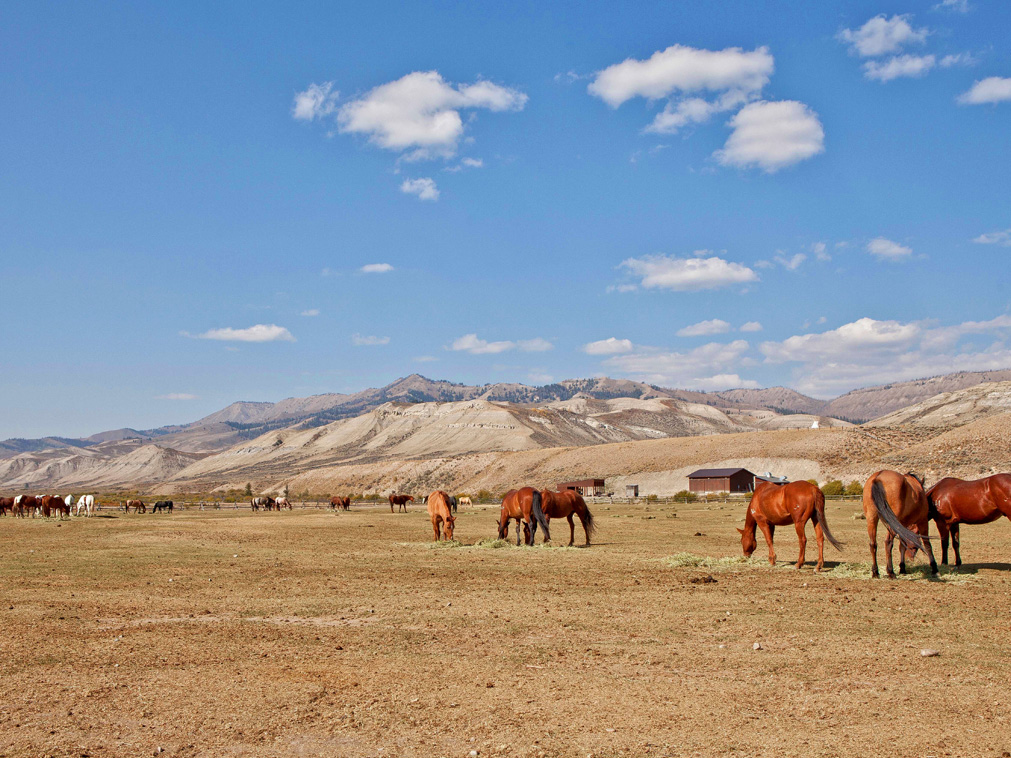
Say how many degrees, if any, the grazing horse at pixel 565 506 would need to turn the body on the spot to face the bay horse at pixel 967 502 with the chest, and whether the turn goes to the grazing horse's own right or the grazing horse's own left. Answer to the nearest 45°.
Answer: approximately 135° to the grazing horse's own left

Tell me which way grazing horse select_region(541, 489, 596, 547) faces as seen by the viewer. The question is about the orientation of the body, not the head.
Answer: to the viewer's left

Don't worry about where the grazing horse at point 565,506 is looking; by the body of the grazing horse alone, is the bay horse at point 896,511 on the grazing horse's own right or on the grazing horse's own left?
on the grazing horse's own left

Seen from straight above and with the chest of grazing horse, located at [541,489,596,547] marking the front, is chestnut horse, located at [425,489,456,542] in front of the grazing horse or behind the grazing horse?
in front

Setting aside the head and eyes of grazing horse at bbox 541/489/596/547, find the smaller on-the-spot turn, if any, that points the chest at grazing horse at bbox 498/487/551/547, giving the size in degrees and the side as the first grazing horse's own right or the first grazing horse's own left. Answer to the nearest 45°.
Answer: approximately 45° to the first grazing horse's own left

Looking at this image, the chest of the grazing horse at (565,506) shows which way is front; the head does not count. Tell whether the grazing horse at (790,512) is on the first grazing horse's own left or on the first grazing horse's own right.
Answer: on the first grazing horse's own left

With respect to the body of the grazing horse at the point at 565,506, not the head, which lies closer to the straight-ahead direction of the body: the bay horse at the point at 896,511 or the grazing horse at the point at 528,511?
the grazing horse
